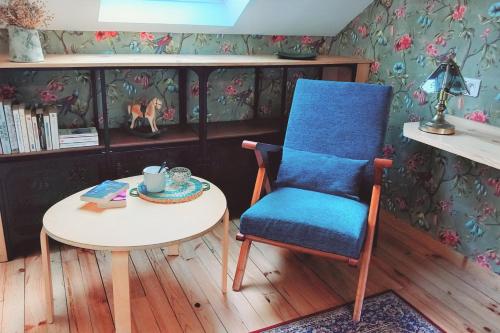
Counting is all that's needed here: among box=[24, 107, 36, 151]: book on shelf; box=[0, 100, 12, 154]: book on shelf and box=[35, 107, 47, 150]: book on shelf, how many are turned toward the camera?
3

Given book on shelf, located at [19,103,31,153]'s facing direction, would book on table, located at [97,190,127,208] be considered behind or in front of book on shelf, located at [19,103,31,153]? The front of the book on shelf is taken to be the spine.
in front

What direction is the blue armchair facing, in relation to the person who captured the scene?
facing the viewer and to the left of the viewer

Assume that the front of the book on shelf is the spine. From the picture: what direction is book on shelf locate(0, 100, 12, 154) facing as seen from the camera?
toward the camera

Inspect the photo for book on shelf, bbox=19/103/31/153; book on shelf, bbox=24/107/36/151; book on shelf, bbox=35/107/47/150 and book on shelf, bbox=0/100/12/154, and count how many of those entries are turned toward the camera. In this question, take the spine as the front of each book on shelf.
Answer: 4

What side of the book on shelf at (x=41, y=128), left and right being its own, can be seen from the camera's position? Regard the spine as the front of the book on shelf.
front

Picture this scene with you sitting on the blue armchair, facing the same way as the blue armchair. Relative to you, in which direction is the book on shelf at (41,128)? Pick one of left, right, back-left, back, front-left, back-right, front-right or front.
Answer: front-right

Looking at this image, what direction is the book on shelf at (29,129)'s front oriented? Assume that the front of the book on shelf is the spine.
toward the camera

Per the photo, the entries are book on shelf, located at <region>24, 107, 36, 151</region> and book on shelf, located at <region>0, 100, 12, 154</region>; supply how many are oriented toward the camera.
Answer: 2

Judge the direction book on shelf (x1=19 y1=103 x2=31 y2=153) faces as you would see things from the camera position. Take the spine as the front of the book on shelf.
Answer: facing the viewer

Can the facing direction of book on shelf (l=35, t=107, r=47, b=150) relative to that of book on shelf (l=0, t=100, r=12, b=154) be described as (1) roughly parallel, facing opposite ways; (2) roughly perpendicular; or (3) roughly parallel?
roughly parallel

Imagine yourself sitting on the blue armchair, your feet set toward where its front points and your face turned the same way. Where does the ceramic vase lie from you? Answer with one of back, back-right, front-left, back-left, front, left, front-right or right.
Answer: front-right
